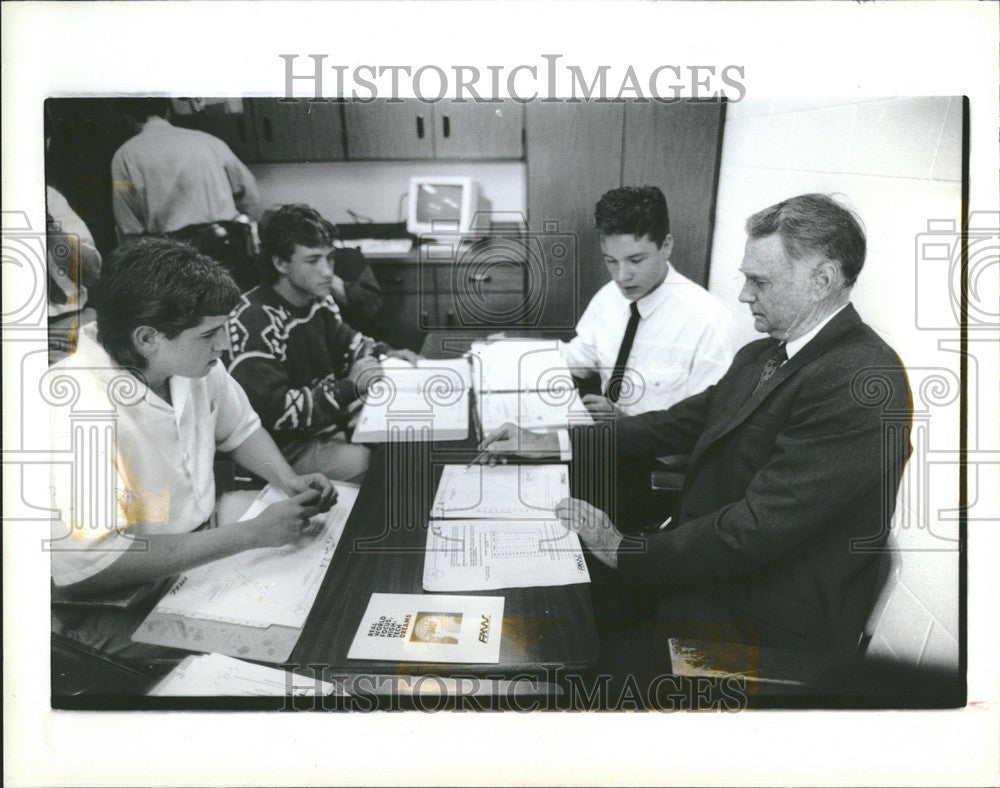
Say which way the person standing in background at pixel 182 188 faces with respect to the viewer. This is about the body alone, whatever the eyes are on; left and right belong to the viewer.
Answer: facing away from the viewer

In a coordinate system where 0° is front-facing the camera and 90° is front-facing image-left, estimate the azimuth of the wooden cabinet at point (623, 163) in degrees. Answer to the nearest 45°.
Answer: approximately 0°

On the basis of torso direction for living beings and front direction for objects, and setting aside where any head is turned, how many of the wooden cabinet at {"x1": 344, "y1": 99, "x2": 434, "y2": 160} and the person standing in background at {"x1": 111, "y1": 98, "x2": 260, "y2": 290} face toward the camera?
1

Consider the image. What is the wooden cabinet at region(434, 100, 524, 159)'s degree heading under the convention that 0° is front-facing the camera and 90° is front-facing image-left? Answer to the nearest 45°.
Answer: approximately 0°
